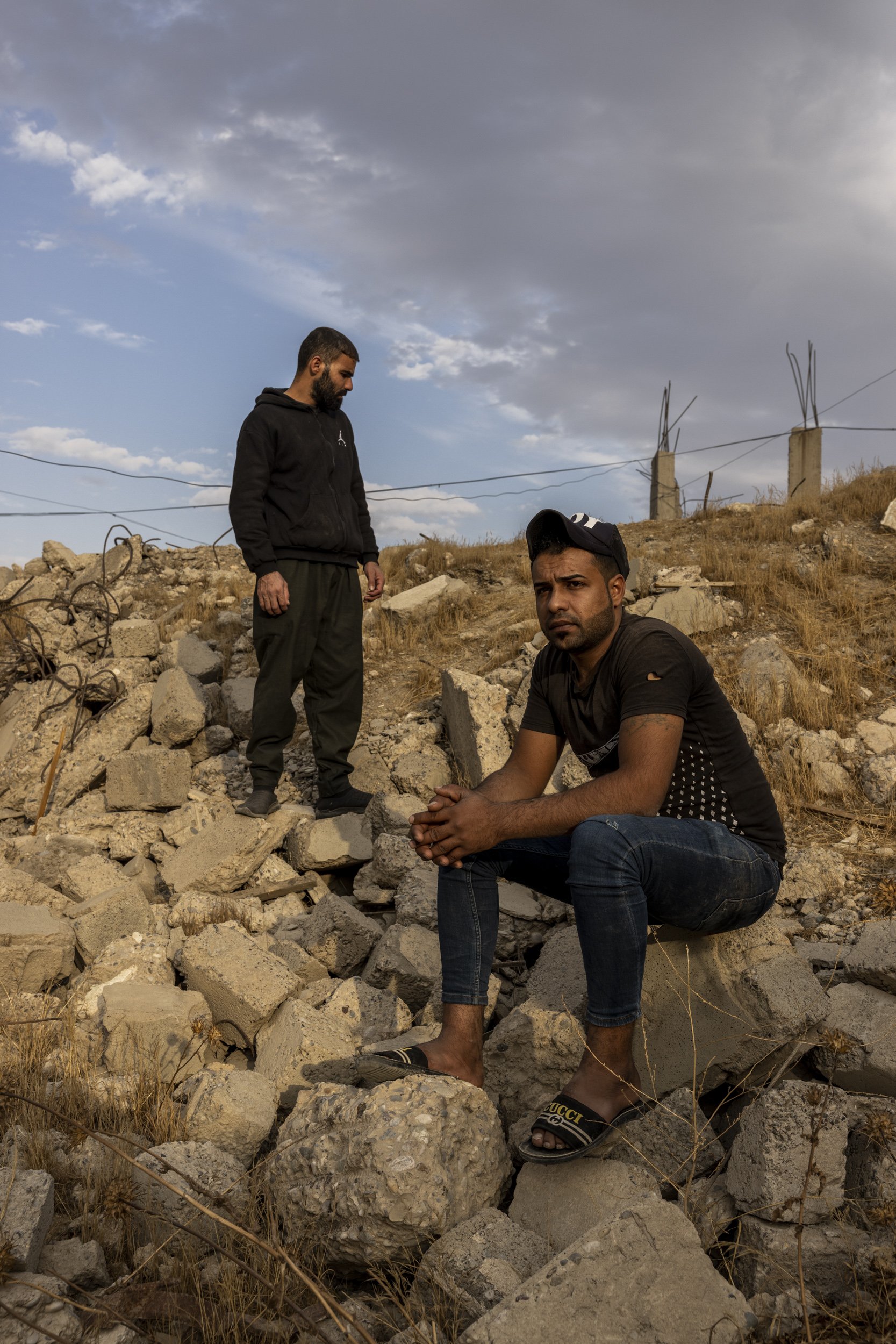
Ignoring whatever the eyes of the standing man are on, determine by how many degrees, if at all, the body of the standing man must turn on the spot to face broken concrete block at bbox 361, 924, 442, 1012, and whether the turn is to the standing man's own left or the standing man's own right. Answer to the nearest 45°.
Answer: approximately 45° to the standing man's own right

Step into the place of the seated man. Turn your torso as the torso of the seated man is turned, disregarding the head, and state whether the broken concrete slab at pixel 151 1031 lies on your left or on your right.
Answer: on your right

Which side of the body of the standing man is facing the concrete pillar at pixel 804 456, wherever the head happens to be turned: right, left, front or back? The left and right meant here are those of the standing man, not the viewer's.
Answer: left

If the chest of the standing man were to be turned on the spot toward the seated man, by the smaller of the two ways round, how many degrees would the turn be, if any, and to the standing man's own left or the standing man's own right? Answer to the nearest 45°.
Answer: approximately 45° to the standing man's own right

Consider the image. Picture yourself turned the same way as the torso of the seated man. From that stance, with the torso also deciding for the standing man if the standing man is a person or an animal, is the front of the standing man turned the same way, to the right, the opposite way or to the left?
to the left

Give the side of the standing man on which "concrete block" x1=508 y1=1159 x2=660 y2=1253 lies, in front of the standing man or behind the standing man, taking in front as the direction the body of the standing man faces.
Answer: in front

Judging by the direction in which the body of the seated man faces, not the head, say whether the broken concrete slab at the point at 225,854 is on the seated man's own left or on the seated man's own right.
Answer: on the seated man's own right

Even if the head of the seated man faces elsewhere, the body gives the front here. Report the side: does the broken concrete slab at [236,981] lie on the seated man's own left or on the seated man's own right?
on the seated man's own right

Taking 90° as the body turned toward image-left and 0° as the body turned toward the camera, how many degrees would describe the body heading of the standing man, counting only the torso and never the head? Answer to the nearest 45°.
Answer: approximately 315°
